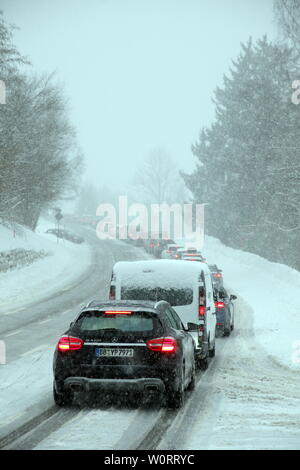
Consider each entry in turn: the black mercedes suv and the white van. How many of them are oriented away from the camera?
2

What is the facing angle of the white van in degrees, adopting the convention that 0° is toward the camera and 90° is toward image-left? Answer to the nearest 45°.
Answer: approximately 180°

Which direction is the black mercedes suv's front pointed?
away from the camera

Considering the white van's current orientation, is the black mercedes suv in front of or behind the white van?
behind

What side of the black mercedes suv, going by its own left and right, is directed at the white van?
front
